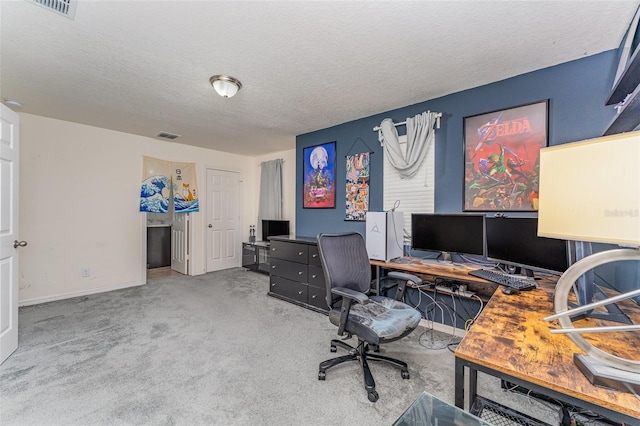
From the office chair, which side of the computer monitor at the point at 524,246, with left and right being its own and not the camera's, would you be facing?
front

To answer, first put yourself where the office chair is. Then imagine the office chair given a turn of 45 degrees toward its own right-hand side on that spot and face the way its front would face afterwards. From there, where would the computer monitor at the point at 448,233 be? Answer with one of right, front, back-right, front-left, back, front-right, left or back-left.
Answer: back-left

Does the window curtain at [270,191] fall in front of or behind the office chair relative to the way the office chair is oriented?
behind

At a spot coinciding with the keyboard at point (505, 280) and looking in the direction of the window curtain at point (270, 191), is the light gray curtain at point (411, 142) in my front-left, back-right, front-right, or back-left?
front-right

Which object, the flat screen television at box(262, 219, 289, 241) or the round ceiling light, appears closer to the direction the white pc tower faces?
the round ceiling light

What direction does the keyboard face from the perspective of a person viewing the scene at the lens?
facing the viewer and to the left of the viewer

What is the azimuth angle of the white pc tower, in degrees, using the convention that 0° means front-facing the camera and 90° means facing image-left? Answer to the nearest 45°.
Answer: approximately 45°

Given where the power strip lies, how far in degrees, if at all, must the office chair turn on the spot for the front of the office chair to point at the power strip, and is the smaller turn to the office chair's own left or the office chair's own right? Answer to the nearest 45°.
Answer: approximately 90° to the office chair's own left

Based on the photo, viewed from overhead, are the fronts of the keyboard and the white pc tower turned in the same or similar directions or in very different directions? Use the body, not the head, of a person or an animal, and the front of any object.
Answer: same or similar directions

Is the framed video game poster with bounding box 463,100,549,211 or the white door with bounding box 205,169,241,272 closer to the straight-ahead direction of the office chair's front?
the framed video game poster

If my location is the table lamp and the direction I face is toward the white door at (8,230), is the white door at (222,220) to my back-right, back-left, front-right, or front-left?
front-right

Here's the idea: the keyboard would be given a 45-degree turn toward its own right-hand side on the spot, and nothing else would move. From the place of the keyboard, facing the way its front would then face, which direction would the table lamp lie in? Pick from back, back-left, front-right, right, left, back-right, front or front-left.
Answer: left
